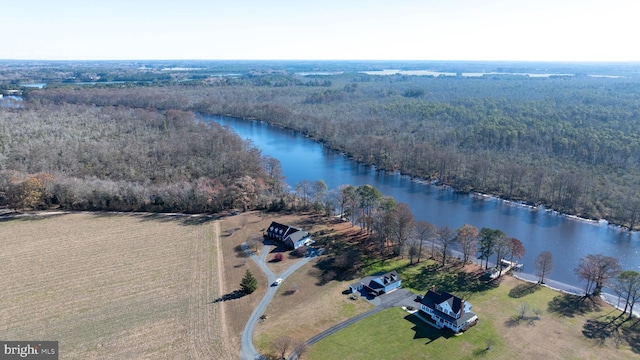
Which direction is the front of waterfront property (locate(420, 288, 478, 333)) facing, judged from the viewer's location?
facing the viewer and to the left of the viewer

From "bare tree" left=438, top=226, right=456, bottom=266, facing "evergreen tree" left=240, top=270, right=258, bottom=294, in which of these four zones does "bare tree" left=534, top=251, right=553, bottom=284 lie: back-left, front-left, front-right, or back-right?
back-left

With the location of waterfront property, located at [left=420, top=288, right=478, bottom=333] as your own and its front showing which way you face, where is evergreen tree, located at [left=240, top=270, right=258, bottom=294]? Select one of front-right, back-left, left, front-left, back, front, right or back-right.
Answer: front-right

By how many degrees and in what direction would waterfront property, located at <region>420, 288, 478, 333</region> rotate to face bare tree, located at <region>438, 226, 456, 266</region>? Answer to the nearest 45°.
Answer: approximately 135° to its right

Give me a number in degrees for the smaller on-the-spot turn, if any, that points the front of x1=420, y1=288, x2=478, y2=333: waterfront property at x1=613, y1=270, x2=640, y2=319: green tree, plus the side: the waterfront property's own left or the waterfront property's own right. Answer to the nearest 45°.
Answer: approximately 180°

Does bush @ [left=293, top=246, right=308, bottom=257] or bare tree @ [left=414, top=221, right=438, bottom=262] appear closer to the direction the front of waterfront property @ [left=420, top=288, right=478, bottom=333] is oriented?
the bush

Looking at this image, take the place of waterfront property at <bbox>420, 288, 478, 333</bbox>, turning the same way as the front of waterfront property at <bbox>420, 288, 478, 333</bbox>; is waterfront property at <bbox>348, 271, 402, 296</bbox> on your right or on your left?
on your right

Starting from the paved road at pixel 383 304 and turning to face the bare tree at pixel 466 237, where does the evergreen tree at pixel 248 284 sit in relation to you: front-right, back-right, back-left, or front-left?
back-left

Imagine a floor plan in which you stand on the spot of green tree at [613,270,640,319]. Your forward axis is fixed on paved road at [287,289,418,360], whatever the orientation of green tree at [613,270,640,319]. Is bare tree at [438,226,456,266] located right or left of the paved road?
right

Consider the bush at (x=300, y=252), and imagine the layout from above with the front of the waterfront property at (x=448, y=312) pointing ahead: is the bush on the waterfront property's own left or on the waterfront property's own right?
on the waterfront property's own right

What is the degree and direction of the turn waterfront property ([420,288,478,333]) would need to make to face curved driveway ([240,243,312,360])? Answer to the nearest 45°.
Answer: approximately 45° to its right

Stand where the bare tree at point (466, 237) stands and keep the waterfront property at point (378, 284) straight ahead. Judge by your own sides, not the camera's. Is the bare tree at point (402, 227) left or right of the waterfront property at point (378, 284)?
right
